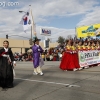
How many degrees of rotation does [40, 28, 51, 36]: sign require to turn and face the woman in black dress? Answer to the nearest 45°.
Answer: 0° — it already faces them

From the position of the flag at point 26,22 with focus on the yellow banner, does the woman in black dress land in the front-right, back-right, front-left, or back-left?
back-right

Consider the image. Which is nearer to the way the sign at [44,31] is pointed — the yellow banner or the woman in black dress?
the woman in black dress

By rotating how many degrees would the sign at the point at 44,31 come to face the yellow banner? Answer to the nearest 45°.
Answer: approximately 45° to its left

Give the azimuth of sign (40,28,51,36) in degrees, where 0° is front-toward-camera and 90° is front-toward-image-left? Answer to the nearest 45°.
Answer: approximately 0°
